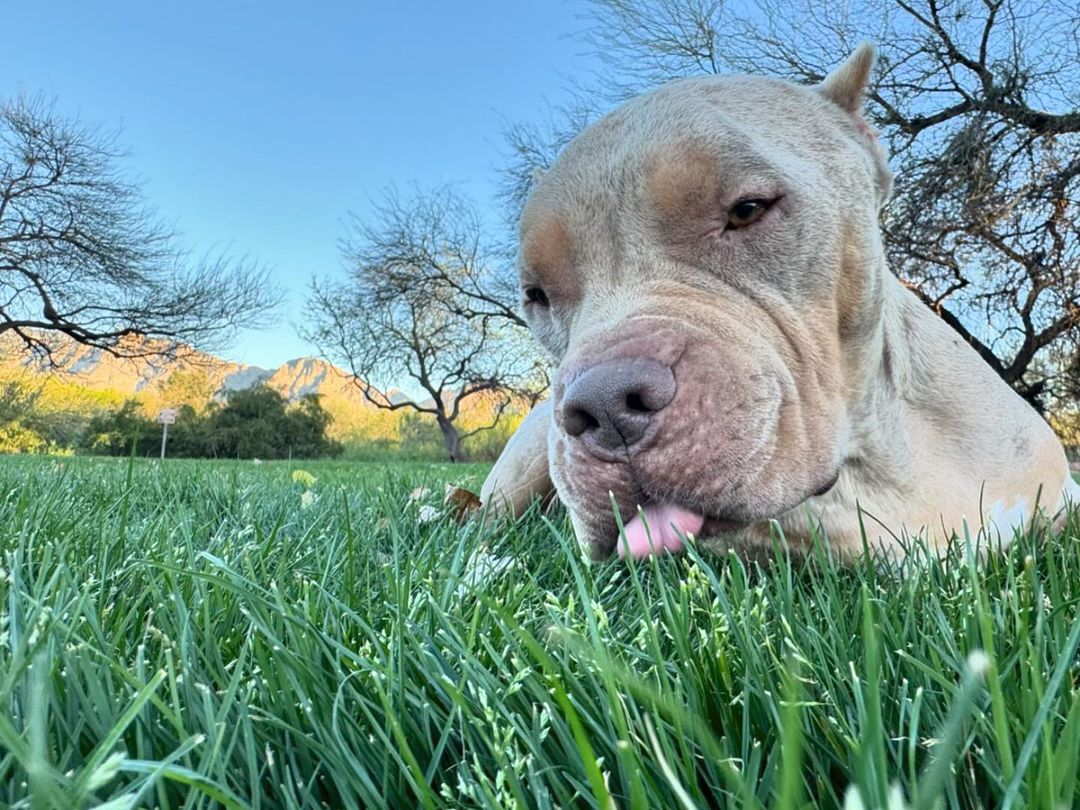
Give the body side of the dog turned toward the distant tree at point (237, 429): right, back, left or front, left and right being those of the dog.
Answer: right

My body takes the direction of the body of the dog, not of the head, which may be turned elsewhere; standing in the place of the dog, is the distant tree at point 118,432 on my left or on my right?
on my right

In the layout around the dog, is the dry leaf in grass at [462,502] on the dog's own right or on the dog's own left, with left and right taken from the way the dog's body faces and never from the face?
on the dog's own right
